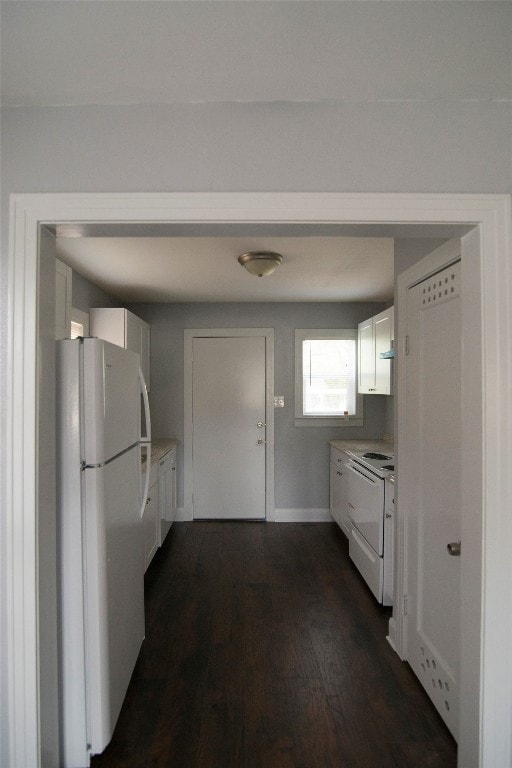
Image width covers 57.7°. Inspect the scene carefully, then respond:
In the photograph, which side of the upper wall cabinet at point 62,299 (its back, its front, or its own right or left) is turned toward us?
right

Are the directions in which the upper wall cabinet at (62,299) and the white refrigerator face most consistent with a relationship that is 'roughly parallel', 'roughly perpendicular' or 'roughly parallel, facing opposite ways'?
roughly parallel

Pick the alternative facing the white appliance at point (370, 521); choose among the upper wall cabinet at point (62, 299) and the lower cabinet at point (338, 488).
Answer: the upper wall cabinet

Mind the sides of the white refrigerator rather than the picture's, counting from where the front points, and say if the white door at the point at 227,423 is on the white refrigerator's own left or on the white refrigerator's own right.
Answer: on the white refrigerator's own left

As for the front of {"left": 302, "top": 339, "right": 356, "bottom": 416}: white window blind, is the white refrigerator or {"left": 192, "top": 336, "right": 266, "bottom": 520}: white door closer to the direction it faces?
the white refrigerator

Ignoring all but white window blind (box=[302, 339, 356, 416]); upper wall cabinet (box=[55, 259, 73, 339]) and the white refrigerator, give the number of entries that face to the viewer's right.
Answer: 2

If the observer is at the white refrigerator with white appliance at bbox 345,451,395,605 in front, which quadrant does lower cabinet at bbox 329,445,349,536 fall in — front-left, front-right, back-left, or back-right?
front-left

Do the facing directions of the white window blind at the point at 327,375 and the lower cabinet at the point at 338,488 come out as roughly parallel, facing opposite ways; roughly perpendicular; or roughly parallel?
roughly perpendicular

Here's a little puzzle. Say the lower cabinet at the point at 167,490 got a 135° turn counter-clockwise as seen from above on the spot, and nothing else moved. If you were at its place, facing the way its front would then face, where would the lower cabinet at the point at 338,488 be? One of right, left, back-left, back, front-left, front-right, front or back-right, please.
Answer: back-right

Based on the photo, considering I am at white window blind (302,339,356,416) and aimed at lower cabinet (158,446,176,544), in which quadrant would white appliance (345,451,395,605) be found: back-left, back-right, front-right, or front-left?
front-left

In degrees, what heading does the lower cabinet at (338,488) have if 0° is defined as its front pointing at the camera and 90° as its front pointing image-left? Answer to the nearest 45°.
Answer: approximately 90°

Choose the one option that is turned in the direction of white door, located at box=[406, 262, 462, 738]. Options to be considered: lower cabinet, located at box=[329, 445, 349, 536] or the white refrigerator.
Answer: the white refrigerator

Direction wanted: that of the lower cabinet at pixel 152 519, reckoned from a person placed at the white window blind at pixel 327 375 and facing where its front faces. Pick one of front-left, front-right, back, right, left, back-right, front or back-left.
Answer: front-right

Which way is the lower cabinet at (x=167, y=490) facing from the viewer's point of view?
to the viewer's right

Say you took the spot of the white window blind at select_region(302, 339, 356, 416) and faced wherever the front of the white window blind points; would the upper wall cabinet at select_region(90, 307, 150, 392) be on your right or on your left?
on your right

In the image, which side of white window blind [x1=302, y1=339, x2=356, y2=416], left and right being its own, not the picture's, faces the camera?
front
